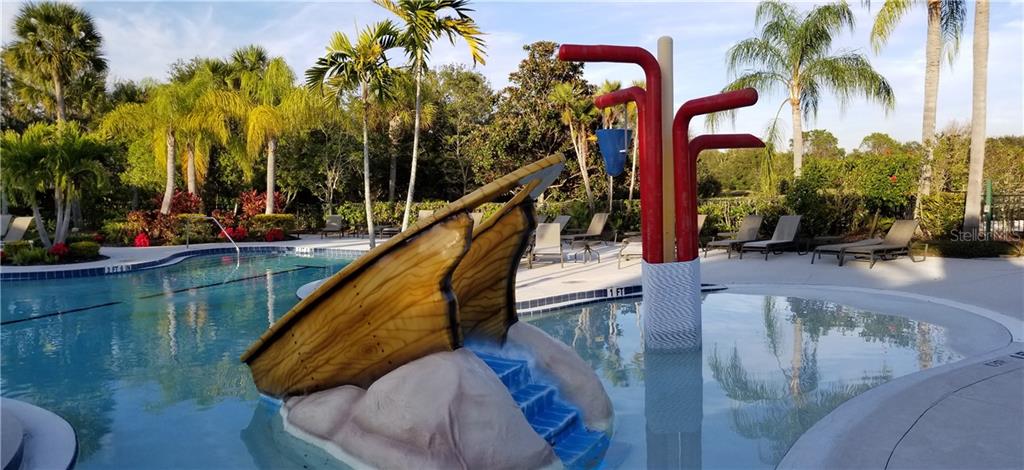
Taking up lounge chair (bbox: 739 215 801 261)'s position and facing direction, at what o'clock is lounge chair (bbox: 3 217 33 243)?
lounge chair (bbox: 3 217 33 243) is roughly at 1 o'clock from lounge chair (bbox: 739 215 801 261).

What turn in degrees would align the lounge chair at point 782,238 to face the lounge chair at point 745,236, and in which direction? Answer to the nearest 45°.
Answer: approximately 45° to its right

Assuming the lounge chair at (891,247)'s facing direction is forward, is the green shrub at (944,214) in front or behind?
behind

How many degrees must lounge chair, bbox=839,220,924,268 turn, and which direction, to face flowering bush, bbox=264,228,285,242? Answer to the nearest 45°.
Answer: approximately 45° to its right

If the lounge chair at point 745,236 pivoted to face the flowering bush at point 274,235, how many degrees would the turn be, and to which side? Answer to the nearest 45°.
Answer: approximately 45° to its right

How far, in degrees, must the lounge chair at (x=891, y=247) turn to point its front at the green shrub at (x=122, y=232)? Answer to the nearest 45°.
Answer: approximately 45° to its right

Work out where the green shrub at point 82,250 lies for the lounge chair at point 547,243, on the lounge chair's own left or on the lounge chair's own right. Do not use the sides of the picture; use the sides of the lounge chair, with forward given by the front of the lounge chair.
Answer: on the lounge chair's own right

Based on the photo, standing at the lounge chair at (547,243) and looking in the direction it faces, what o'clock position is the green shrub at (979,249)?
The green shrub is roughly at 9 o'clock from the lounge chair.
